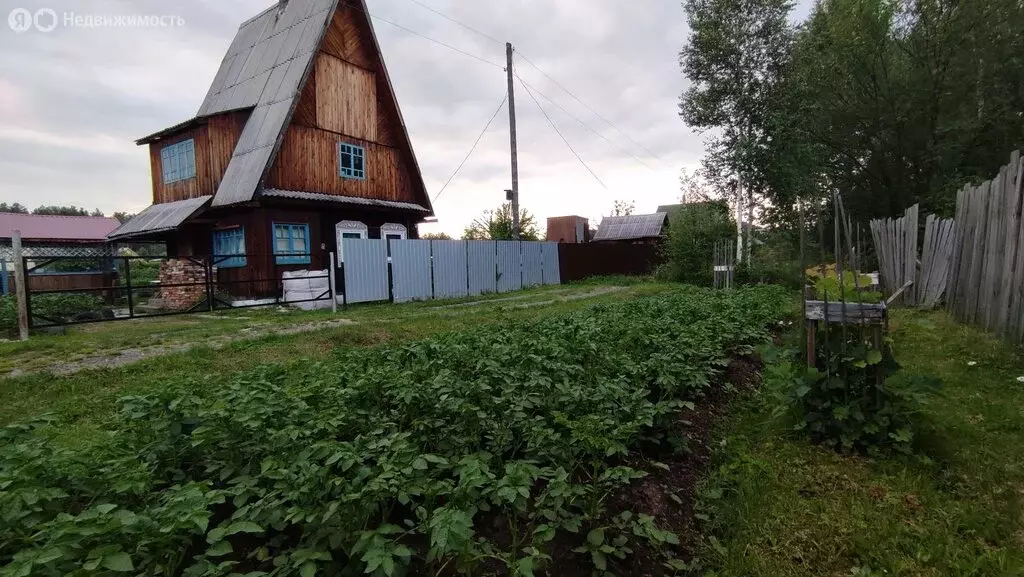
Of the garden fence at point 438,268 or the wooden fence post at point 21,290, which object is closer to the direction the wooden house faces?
the garden fence

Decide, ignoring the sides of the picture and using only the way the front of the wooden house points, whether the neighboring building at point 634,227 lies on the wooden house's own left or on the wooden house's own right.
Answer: on the wooden house's own left

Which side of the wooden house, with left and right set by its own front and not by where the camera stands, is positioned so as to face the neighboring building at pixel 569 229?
left

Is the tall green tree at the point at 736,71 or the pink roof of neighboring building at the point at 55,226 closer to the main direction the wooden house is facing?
the tall green tree

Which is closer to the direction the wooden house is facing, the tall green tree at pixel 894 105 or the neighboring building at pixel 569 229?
the tall green tree

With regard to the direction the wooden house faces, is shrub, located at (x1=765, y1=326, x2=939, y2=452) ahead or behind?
ahead

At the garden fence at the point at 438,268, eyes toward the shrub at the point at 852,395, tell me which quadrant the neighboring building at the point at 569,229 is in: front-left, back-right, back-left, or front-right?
back-left

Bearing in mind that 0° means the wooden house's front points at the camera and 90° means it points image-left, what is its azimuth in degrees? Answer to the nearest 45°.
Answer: approximately 315°

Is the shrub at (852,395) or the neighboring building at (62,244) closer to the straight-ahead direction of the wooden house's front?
the shrub

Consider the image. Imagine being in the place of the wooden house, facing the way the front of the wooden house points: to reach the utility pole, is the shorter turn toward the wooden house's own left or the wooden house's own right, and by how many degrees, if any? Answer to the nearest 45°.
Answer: approximately 45° to the wooden house's own left

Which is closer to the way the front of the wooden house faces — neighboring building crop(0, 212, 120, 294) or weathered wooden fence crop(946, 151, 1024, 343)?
the weathered wooden fence

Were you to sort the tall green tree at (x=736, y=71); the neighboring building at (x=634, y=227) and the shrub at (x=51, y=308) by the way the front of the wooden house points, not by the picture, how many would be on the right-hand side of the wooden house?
1

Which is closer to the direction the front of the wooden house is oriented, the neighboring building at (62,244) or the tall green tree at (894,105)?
the tall green tree
